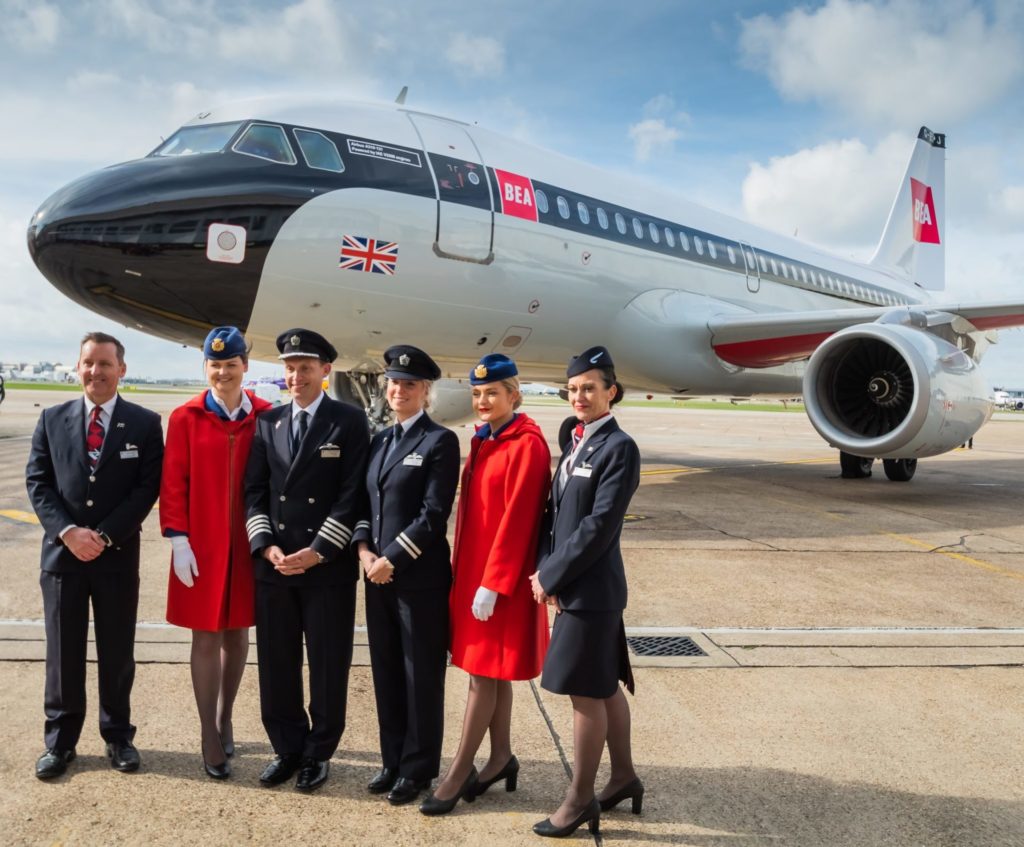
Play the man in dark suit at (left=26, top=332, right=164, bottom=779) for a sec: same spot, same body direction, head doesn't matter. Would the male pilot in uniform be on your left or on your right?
on your left

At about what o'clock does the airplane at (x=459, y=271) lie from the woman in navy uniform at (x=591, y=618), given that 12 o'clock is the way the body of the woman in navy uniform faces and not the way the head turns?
The airplane is roughly at 4 o'clock from the woman in navy uniform.

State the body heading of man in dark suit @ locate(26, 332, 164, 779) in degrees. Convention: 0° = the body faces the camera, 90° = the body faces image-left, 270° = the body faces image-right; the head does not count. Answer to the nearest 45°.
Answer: approximately 0°

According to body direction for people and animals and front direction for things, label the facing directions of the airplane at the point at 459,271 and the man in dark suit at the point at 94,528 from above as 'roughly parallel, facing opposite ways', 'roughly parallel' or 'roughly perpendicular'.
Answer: roughly perpendicular

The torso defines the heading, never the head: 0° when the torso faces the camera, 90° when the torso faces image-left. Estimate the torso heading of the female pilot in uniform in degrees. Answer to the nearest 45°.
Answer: approximately 45°

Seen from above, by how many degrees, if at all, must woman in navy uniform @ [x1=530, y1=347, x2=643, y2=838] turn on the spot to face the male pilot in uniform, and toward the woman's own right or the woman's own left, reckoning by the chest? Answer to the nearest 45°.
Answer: approximately 45° to the woman's own right

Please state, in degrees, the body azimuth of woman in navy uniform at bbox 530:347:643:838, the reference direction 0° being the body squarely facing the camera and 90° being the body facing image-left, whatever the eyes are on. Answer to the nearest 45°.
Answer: approximately 45°
